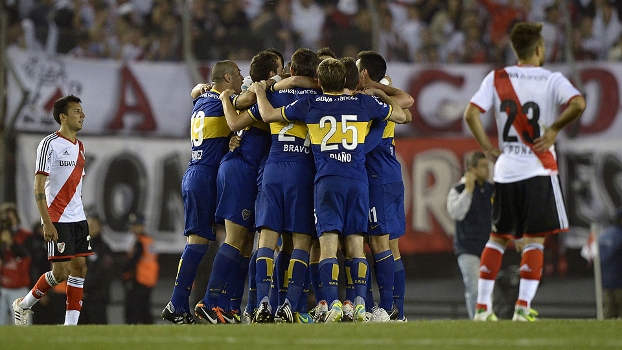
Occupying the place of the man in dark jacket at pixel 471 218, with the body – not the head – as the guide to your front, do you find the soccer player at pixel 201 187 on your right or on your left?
on your right

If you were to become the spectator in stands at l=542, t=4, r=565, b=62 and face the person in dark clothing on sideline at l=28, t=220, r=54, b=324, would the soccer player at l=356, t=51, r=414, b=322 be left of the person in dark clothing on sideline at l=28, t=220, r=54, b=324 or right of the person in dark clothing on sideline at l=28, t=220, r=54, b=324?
left

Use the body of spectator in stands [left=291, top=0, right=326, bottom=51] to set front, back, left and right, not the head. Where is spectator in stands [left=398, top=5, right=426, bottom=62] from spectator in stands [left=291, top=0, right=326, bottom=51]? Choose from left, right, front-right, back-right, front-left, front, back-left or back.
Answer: left

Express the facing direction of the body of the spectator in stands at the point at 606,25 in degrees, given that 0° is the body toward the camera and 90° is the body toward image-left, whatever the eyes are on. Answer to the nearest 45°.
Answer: approximately 0°

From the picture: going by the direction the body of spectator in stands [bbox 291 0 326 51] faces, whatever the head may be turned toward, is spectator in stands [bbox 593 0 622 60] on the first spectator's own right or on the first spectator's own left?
on the first spectator's own left

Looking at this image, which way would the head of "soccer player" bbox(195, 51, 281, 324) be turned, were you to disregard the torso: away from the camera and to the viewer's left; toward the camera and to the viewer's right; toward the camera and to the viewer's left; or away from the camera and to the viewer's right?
away from the camera and to the viewer's right

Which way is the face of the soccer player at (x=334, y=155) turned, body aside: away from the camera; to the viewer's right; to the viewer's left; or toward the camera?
away from the camera

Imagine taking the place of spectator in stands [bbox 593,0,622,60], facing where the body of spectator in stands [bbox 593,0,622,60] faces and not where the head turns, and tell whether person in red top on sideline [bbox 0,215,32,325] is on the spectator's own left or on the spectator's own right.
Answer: on the spectator's own right

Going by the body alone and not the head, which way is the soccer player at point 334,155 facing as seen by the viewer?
away from the camera

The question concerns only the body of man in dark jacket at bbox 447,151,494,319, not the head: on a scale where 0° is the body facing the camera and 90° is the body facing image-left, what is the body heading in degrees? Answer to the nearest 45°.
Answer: approximately 315°
